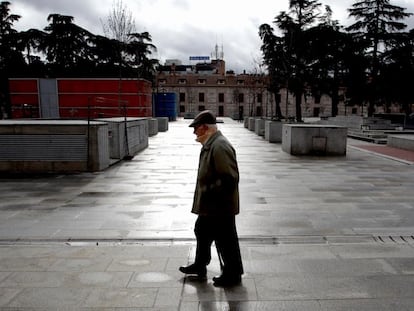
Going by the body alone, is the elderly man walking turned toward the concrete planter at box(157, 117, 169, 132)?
no

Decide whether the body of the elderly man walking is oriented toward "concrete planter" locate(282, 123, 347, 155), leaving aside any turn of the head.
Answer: no

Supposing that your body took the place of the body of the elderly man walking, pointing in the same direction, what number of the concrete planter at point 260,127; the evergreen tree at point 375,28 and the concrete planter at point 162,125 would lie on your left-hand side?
0

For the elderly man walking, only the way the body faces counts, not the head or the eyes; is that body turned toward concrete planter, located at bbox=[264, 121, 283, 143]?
no

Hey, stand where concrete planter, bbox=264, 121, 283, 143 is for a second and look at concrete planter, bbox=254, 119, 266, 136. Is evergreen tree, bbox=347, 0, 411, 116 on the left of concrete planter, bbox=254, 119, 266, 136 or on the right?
right

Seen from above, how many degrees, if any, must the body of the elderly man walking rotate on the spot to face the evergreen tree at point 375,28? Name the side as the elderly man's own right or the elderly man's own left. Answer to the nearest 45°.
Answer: approximately 135° to the elderly man's own right

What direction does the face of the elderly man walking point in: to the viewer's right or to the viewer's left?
to the viewer's left

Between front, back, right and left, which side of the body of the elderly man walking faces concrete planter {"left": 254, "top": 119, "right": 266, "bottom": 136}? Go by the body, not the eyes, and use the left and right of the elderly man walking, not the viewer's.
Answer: right

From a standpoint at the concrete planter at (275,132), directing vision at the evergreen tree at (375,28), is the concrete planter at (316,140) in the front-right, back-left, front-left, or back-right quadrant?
back-right

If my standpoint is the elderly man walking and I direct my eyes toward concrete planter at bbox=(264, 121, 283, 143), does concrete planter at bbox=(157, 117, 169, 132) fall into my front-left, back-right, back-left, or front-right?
front-left

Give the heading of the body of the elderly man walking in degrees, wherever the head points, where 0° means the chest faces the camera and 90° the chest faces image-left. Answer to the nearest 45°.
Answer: approximately 90°
